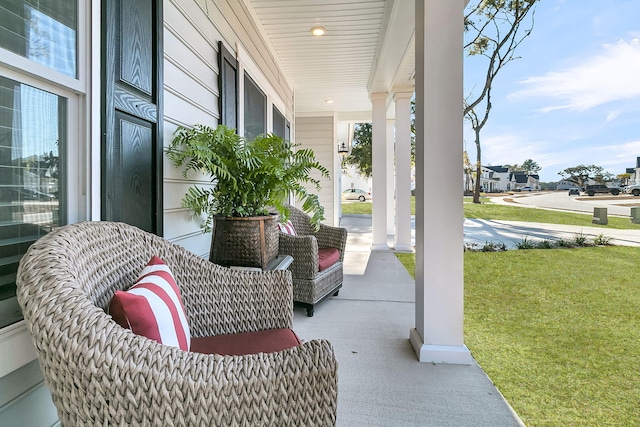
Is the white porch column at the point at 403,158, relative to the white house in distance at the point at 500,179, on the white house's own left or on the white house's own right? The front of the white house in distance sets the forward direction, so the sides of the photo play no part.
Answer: on the white house's own right

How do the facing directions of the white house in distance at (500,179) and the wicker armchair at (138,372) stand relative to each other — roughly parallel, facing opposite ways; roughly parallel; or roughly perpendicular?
roughly perpendicular

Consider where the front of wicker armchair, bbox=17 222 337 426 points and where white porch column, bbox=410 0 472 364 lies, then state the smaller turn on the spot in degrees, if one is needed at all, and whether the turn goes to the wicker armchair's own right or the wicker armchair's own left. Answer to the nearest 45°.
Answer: approximately 45° to the wicker armchair's own left

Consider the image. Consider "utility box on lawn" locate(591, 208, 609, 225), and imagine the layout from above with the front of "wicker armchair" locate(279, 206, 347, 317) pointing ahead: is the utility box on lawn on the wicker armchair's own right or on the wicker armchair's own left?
on the wicker armchair's own left

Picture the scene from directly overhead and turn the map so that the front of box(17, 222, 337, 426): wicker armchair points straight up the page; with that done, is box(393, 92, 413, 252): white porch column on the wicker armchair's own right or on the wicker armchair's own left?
on the wicker armchair's own left

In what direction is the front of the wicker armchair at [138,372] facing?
to the viewer's right

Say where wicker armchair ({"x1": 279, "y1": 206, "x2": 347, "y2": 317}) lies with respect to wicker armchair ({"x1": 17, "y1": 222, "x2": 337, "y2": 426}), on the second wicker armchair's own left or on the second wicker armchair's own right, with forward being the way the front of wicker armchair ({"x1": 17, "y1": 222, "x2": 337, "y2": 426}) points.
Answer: on the second wicker armchair's own left
